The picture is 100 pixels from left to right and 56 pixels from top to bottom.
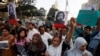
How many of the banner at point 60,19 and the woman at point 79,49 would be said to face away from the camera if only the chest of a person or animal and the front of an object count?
0

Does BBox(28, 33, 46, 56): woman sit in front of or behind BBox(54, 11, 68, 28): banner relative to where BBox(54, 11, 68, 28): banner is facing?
in front

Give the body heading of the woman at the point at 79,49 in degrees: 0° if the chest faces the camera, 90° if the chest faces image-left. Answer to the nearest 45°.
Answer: approximately 315°

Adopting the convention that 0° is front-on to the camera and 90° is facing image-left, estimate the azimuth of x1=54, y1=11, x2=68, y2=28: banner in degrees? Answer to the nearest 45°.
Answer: approximately 0°

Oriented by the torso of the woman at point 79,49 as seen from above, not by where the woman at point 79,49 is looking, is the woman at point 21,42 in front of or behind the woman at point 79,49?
behind
